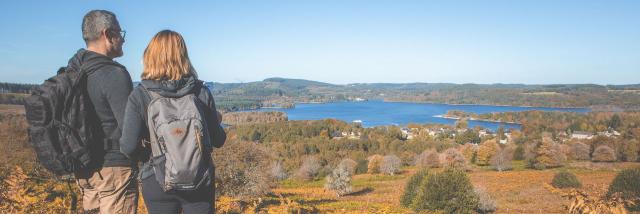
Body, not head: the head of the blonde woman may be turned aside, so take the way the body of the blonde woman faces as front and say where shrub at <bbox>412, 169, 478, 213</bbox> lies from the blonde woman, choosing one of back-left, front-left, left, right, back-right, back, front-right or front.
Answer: front-right

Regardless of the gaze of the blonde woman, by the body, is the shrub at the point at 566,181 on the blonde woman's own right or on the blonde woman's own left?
on the blonde woman's own right

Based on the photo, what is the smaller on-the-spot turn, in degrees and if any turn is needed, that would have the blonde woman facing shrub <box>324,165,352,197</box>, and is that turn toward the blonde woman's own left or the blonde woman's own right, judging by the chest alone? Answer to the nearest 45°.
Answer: approximately 45° to the blonde woman's own right

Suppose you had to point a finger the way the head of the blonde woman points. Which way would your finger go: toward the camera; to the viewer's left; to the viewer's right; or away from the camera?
away from the camera

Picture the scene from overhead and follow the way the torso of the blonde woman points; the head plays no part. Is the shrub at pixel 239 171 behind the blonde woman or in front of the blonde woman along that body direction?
in front

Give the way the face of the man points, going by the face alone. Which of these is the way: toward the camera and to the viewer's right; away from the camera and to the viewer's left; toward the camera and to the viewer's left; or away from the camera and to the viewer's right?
away from the camera and to the viewer's right

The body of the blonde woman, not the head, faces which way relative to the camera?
away from the camera

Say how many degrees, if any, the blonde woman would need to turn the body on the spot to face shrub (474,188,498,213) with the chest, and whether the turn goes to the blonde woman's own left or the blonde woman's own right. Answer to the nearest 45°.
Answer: approximately 45° to the blonde woman's own right
